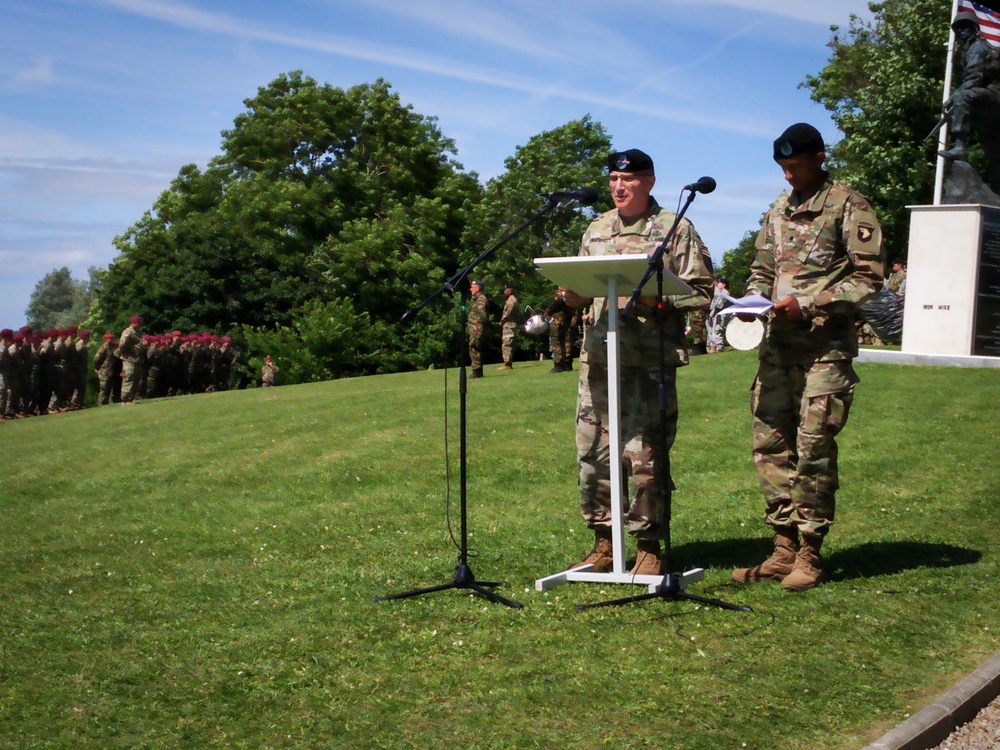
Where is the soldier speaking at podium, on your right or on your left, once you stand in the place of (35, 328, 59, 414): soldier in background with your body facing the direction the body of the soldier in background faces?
on your right

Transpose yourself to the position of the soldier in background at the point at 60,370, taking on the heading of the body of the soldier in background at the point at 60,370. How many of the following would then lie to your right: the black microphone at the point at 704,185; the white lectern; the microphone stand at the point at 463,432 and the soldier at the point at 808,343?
4

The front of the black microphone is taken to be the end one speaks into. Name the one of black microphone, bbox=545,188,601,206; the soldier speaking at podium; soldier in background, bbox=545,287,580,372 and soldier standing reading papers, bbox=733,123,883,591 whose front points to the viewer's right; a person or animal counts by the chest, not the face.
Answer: the black microphone

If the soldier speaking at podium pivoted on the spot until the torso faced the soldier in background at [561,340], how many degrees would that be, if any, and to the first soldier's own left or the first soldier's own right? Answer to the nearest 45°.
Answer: approximately 135° to the first soldier's own right

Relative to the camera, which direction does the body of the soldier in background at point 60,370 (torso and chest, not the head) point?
to the viewer's right

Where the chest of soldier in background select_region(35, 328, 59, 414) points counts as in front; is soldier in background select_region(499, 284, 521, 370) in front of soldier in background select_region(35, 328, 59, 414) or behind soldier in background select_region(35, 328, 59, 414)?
in front

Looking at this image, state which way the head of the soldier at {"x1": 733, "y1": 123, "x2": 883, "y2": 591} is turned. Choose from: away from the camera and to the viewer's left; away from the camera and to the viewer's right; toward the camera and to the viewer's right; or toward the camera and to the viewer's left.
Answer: toward the camera and to the viewer's left

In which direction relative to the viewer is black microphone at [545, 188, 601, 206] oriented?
to the viewer's right

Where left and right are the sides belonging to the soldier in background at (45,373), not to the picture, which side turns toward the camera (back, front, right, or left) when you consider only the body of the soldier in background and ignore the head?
right

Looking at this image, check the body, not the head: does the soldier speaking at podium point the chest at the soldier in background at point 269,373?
no

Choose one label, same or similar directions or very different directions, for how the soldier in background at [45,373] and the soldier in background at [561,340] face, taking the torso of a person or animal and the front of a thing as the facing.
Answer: very different directions

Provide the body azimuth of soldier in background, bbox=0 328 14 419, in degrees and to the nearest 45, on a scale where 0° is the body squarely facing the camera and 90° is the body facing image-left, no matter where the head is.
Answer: approximately 270°
